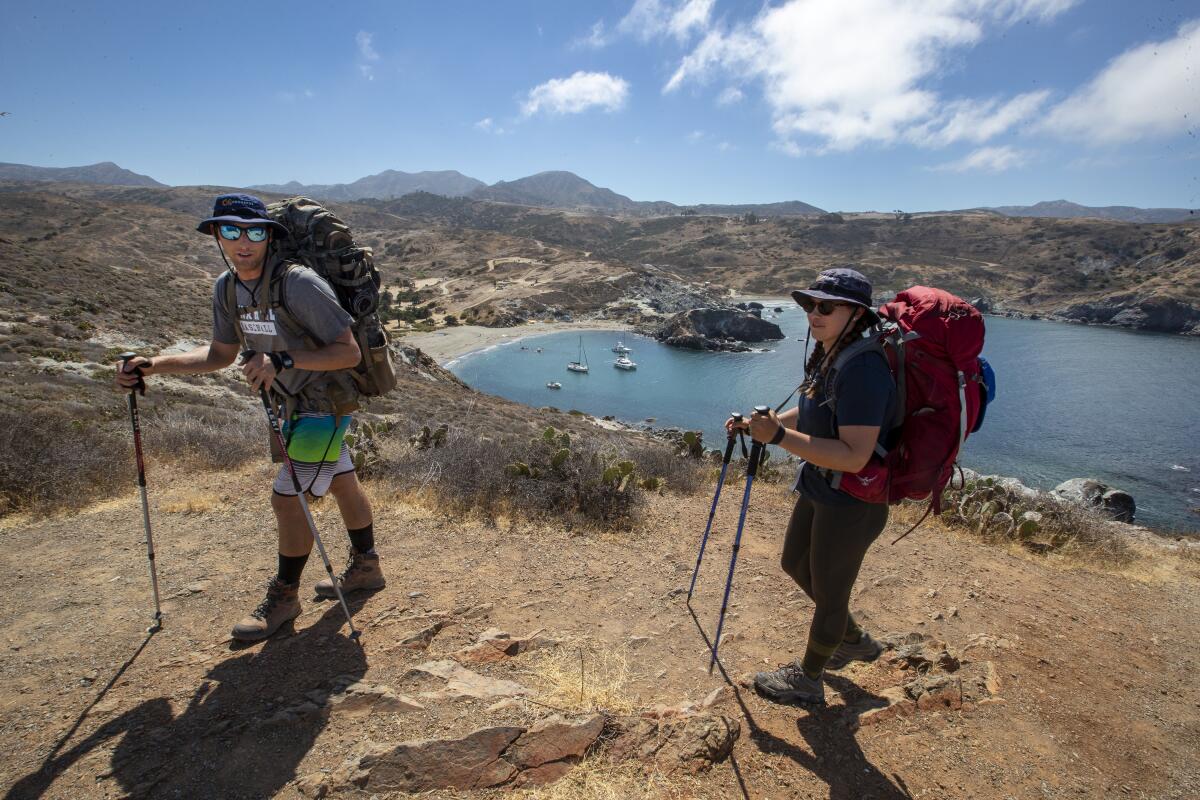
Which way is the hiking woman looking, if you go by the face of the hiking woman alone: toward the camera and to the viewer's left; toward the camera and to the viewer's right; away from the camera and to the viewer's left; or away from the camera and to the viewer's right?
toward the camera and to the viewer's left

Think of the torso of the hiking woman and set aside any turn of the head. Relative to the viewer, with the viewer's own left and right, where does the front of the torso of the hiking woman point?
facing to the left of the viewer

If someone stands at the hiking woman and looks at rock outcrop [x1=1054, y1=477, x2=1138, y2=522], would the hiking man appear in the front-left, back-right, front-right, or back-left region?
back-left

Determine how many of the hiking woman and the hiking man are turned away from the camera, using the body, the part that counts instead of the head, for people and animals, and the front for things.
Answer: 0

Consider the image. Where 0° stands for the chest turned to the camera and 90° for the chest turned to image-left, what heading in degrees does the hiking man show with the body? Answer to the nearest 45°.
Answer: approximately 45°

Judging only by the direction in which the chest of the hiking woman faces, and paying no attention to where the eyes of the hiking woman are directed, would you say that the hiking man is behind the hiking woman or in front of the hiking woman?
in front
